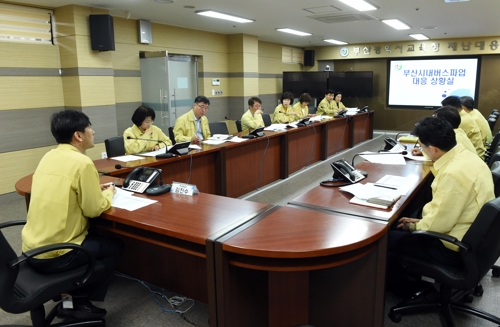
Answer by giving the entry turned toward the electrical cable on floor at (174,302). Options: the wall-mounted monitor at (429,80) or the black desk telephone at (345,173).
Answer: the wall-mounted monitor

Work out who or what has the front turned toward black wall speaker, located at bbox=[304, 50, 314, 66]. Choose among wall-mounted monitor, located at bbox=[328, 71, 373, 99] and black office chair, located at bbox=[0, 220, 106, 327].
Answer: the black office chair

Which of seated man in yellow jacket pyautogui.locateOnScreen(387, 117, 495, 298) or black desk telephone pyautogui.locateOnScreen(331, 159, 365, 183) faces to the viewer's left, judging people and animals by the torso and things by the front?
the seated man in yellow jacket

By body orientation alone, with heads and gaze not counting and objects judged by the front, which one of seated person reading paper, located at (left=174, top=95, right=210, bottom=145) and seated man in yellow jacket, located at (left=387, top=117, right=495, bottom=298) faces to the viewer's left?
the seated man in yellow jacket

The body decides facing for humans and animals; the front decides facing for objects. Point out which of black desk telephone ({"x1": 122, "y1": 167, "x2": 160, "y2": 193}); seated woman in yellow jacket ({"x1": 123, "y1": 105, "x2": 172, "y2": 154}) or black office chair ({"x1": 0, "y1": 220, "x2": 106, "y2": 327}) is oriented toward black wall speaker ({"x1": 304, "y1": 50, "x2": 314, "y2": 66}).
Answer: the black office chair

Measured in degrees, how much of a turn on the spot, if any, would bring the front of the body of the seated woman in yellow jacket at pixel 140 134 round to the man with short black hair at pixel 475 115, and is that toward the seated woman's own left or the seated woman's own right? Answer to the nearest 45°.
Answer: approximately 45° to the seated woman's own left

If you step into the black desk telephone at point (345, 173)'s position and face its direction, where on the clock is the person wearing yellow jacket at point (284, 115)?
The person wearing yellow jacket is roughly at 7 o'clock from the black desk telephone.

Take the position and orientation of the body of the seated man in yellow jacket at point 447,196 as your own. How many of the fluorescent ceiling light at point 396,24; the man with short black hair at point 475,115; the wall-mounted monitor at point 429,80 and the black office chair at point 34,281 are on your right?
3

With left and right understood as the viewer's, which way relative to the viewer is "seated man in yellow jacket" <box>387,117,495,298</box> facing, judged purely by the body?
facing to the left of the viewer

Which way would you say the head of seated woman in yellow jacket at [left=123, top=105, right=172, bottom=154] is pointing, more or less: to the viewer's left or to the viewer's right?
to the viewer's right

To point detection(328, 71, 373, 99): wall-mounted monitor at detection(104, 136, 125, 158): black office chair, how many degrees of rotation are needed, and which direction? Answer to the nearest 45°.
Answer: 0° — it already faces it

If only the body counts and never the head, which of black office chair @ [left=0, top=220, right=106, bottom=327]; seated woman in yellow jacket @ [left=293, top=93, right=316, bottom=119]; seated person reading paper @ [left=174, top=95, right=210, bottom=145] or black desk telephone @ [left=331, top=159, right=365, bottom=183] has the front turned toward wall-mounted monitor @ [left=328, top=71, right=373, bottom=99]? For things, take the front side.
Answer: the black office chair

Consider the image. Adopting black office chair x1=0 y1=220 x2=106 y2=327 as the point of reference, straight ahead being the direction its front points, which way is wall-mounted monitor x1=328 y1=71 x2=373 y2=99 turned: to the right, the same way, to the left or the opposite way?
the opposite way

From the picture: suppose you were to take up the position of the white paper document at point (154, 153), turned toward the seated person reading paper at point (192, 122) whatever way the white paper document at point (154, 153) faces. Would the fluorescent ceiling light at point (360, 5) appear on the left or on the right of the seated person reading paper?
right

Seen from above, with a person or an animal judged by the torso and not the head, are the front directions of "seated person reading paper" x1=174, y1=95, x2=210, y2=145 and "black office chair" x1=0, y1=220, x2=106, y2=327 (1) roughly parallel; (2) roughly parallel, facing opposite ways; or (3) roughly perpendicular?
roughly perpendicular
